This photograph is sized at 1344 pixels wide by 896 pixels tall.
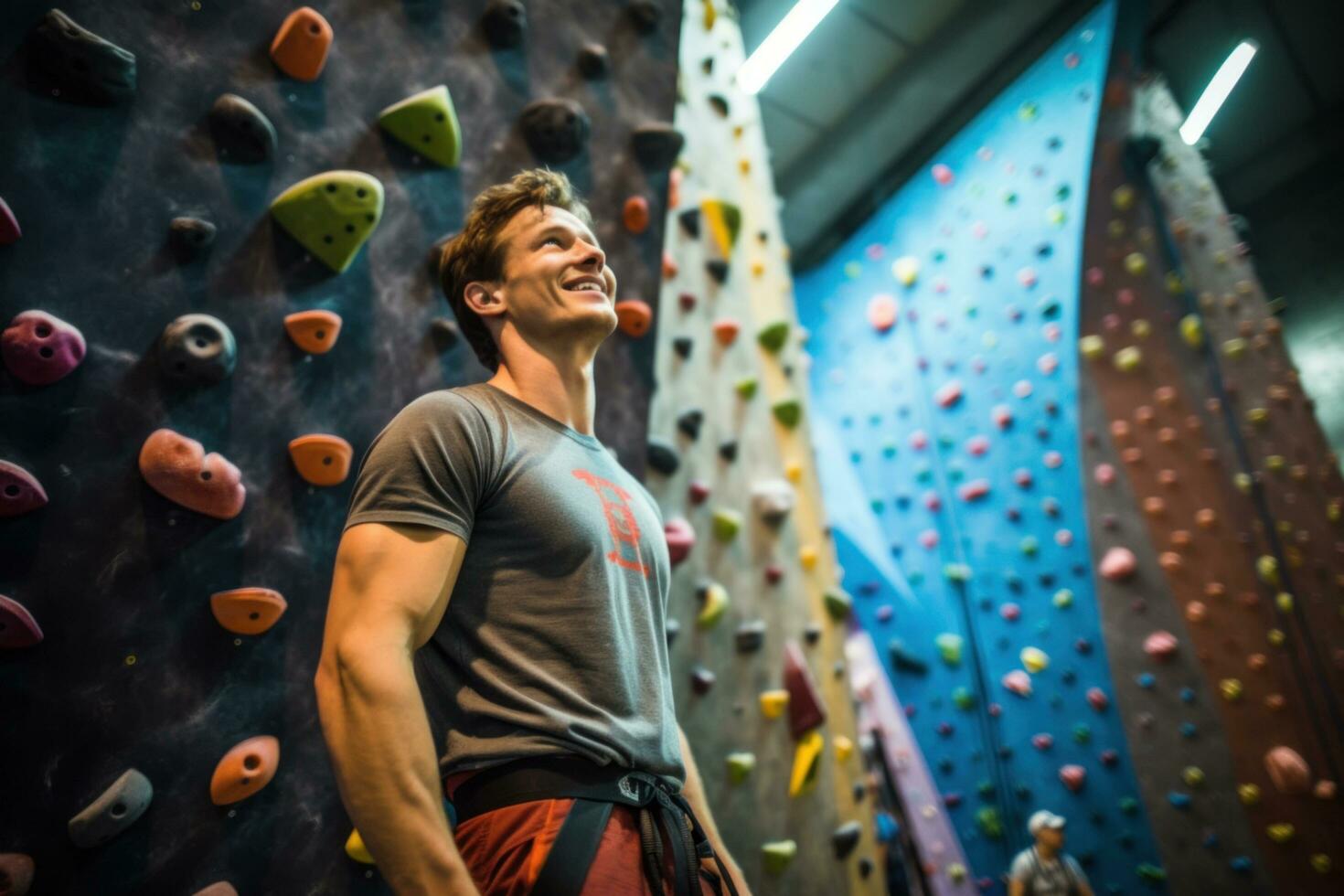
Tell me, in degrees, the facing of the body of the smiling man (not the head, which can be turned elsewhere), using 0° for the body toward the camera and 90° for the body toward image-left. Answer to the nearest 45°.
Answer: approximately 315°

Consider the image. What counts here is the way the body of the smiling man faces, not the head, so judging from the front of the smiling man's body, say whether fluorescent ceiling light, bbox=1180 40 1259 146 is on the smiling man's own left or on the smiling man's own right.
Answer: on the smiling man's own left

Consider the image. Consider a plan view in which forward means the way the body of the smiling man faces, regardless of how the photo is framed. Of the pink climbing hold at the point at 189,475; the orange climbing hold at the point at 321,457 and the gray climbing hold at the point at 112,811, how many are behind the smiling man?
3

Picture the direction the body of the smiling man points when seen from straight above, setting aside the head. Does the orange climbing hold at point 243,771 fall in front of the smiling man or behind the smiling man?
behind

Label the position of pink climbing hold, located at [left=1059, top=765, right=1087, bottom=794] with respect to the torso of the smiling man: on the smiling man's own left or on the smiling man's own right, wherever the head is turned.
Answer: on the smiling man's own left
